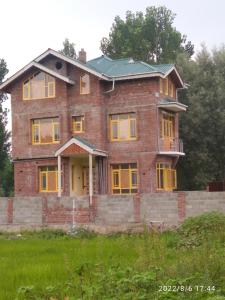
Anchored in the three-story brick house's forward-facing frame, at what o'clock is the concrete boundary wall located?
The concrete boundary wall is roughly at 12 o'clock from the three-story brick house.

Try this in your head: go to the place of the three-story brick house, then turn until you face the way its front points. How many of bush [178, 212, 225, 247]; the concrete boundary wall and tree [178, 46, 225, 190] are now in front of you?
2

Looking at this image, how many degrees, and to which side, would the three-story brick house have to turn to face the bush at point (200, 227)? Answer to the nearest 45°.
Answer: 0° — it already faces it

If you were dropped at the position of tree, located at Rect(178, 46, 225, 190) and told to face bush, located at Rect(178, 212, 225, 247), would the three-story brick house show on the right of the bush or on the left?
right

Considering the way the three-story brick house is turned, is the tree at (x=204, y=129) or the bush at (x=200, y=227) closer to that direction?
the bush

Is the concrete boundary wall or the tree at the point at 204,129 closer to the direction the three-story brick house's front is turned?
the concrete boundary wall

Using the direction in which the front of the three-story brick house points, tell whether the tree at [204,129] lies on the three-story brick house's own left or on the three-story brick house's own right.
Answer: on the three-story brick house's own left

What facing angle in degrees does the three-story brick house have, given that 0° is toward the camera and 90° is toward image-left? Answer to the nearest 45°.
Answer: approximately 0°
